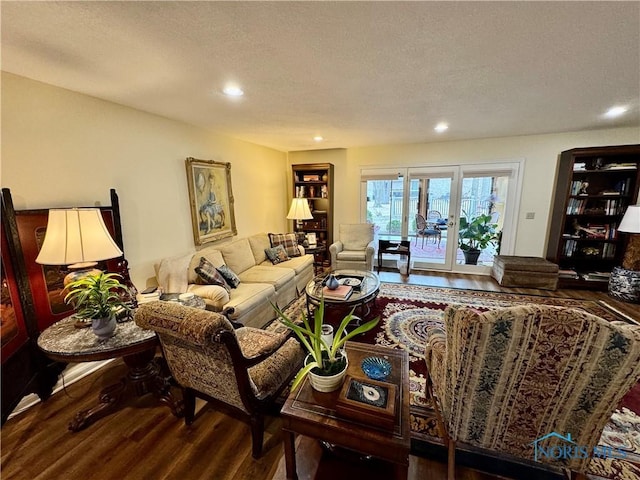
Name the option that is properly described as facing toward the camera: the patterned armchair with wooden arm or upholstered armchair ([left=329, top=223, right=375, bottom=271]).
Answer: the upholstered armchair

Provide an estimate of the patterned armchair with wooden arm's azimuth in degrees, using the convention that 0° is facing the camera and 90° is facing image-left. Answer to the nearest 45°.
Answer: approximately 225°

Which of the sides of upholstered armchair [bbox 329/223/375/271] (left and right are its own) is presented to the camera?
front

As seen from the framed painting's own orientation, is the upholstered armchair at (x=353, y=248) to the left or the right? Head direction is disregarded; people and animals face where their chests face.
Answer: on its left

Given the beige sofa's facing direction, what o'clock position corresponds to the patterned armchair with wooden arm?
The patterned armchair with wooden arm is roughly at 2 o'clock from the beige sofa.

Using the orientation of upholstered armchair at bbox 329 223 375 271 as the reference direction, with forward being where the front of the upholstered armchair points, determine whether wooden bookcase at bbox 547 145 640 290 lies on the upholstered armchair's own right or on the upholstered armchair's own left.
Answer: on the upholstered armchair's own left

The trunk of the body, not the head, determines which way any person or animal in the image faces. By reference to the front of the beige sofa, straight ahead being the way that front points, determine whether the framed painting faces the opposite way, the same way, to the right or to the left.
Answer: the same way

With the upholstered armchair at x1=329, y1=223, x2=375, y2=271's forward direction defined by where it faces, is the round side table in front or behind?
in front

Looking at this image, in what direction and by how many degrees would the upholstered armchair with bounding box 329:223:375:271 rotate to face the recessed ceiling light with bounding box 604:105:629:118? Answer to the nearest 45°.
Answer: approximately 45° to its left

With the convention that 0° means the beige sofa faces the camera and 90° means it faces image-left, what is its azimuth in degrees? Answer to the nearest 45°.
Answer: approximately 315°

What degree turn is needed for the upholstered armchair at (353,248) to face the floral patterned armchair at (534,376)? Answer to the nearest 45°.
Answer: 0° — it already faces it

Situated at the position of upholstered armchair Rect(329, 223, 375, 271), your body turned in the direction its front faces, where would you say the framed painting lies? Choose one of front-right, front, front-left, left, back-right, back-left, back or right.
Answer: front-right

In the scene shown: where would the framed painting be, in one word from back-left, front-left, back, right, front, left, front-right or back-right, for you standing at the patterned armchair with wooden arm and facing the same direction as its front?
front-left

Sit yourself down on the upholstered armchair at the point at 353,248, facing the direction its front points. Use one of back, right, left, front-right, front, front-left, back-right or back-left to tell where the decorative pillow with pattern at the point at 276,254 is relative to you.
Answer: front-right

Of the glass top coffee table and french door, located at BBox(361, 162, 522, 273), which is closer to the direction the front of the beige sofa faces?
the glass top coffee table

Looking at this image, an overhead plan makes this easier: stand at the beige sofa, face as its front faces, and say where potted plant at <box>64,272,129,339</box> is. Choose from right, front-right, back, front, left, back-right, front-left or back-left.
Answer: right

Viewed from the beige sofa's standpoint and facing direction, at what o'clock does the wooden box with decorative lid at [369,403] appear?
The wooden box with decorative lid is roughly at 1 o'clock from the beige sofa.

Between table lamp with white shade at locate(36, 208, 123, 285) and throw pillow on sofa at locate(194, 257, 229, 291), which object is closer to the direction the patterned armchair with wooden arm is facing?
the throw pillow on sofa

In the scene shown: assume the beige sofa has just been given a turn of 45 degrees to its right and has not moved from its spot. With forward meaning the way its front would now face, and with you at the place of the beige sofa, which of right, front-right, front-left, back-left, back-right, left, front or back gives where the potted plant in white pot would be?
front

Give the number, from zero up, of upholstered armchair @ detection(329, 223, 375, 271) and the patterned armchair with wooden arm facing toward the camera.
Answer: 1
